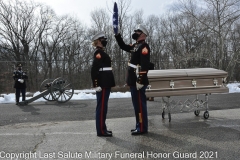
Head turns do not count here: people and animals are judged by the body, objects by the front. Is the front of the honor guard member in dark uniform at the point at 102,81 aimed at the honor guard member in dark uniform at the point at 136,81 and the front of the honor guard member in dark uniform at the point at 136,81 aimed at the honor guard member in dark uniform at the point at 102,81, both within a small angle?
yes

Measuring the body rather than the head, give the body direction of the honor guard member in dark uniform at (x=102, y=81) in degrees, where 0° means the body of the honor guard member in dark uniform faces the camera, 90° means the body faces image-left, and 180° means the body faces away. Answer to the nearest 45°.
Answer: approximately 270°

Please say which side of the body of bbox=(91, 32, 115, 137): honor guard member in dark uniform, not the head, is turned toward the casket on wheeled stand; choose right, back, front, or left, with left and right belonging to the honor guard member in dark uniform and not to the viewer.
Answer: front

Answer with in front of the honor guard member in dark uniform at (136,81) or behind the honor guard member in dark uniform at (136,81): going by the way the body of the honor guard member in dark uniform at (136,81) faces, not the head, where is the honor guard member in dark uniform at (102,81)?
in front

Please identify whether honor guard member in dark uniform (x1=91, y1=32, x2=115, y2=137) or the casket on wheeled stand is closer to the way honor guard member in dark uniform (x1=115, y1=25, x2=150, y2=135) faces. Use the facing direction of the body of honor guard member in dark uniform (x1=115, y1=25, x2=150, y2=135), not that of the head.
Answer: the honor guard member in dark uniform

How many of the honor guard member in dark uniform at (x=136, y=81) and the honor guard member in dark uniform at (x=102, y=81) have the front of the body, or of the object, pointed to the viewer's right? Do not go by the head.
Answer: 1

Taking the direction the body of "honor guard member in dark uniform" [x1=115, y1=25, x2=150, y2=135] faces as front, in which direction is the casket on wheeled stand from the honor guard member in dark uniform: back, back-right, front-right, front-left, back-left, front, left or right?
back-right

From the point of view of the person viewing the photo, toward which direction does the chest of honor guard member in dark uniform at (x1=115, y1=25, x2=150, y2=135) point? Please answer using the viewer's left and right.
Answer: facing to the left of the viewer

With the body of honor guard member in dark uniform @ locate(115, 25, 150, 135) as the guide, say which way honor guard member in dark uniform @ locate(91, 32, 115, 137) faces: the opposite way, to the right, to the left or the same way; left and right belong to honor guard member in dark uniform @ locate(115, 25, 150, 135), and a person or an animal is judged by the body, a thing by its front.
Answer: the opposite way

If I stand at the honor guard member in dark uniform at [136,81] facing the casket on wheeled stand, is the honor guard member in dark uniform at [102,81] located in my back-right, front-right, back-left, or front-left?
back-left

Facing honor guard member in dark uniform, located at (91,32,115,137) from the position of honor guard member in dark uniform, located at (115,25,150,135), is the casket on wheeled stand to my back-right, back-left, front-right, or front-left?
back-right
